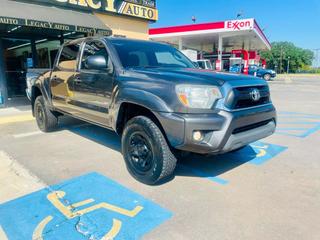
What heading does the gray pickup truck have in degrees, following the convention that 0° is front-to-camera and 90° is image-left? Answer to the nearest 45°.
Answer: approximately 315°

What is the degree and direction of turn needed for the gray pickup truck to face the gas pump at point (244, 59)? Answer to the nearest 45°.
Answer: approximately 135° to its left

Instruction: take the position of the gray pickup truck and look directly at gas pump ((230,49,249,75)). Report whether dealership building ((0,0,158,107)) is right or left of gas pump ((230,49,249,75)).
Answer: left

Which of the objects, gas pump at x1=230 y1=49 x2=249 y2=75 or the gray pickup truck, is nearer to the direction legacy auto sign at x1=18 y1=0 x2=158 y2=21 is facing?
the gray pickup truck

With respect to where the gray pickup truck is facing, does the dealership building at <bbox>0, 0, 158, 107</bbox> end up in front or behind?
behind

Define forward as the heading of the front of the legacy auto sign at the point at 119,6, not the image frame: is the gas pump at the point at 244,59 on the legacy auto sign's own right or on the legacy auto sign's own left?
on the legacy auto sign's own left

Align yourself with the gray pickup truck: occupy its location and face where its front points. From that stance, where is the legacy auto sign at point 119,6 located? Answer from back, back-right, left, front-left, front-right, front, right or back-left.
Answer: back-left

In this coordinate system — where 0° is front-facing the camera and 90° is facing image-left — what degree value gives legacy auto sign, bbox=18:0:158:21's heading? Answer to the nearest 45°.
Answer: approximately 315°

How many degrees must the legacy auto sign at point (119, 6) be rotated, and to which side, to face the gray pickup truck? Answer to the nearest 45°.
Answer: approximately 45° to its right

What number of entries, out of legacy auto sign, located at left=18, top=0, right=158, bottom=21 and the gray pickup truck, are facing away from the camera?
0
